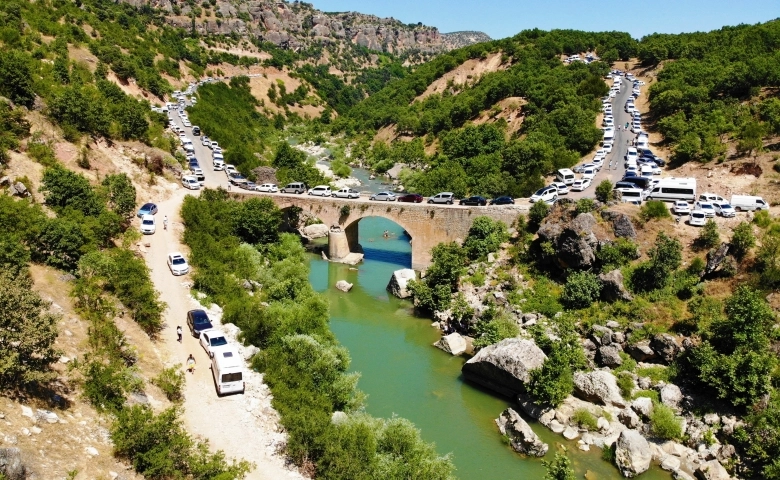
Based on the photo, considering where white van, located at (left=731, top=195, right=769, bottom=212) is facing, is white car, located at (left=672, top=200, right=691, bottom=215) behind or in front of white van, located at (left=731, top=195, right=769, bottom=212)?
behind

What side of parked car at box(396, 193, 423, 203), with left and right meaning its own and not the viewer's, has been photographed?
left

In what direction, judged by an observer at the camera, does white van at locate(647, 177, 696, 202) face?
facing to the left of the viewer

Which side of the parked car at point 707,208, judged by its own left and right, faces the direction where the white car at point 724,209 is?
left

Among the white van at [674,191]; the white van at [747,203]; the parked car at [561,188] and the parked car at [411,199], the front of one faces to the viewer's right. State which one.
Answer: the white van at [747,203]

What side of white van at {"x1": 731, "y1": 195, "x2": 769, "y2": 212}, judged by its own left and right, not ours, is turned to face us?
right

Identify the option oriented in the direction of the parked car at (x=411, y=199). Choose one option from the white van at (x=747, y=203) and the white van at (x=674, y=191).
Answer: the white van at (x=674, y=191)

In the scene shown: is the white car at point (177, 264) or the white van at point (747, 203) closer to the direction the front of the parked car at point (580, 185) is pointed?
the white car

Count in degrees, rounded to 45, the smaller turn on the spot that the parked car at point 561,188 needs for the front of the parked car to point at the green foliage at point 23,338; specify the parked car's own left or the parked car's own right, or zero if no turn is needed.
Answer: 0° — it already faces it

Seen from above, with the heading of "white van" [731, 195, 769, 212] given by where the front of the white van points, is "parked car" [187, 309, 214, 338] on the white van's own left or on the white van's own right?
on the white van's own right

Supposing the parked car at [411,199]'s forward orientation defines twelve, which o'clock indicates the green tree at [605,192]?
The green tree is roughly at 7 o'clock from the parked car.

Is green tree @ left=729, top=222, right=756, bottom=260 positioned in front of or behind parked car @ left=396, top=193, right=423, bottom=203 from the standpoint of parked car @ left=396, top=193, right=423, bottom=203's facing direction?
behind

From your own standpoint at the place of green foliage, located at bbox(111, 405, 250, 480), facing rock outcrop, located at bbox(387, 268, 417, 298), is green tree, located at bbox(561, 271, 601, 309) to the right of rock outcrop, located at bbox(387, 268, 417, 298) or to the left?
right
